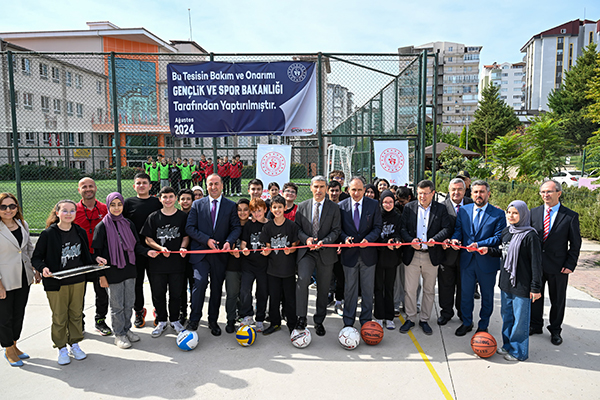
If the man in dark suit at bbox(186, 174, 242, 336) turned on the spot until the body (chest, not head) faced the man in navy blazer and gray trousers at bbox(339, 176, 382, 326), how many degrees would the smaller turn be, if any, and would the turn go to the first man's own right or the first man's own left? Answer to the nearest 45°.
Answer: approximately 90° to the first man's own left

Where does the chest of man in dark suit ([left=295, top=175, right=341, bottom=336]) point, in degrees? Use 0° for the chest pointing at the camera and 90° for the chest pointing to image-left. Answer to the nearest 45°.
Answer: approximately 0°

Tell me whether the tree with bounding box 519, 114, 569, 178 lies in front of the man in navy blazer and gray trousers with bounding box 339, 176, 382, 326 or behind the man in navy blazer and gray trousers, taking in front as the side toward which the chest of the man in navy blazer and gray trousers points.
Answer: behind

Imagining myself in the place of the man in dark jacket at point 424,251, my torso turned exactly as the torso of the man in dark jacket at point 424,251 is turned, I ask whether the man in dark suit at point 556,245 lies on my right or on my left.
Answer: on my left

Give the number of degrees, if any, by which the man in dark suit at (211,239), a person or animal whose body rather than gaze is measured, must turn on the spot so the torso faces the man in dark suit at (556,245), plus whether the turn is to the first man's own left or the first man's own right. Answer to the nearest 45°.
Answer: approximately 90° to the first man's own left

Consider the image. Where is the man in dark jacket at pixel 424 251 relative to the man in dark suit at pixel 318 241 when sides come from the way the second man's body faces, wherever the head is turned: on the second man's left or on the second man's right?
on the second man's left

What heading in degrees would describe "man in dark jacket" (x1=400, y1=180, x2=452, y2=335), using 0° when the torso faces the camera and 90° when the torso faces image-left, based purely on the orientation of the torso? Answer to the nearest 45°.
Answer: approximately 0°

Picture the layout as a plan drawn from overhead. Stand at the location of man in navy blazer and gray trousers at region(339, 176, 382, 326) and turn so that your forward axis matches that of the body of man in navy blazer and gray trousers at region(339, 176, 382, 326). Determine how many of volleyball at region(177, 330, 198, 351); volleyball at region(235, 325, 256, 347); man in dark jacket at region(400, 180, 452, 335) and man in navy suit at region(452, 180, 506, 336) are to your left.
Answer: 2

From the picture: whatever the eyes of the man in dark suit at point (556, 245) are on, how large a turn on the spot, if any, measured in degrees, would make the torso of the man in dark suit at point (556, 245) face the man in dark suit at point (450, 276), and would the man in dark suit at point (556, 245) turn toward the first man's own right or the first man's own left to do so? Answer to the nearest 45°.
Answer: approximately 45° to the first man's own right
